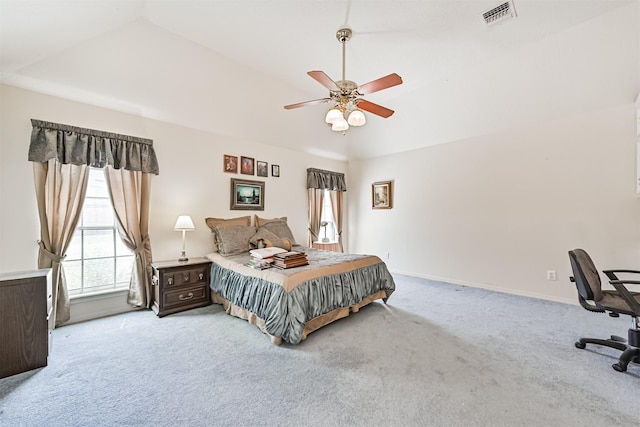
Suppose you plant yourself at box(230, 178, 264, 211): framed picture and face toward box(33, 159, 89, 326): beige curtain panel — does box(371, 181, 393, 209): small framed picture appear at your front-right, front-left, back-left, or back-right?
back-left

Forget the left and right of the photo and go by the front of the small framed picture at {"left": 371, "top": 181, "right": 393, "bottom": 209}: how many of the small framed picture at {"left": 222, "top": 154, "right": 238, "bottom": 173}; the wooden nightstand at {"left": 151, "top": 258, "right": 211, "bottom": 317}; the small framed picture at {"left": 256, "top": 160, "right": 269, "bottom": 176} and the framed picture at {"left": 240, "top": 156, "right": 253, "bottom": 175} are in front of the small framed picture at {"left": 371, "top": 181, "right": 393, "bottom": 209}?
4

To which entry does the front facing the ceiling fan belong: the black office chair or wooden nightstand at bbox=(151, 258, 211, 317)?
the wooden nightstand

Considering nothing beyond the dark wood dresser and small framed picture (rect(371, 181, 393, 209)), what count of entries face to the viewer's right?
1

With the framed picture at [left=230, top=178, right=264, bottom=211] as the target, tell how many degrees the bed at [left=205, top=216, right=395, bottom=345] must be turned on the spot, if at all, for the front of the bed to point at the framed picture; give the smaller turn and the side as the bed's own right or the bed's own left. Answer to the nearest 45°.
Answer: approximately 180°

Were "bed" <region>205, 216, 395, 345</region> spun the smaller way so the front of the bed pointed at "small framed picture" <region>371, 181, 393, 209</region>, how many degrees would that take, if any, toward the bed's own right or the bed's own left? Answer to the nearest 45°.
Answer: approximately 90° to the bed's own left

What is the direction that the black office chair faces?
to the viewer's right

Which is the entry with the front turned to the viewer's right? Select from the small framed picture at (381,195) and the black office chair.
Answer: the black office chair

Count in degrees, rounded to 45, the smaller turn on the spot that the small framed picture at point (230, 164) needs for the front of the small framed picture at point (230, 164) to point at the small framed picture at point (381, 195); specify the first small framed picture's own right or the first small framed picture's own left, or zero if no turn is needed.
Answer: approximately 45° to the first small framed picture's own left

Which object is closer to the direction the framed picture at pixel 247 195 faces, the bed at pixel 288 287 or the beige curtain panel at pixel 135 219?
the bed

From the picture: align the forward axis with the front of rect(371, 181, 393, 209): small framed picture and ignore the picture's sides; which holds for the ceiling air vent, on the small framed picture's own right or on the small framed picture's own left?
on the small framed picture's own left
